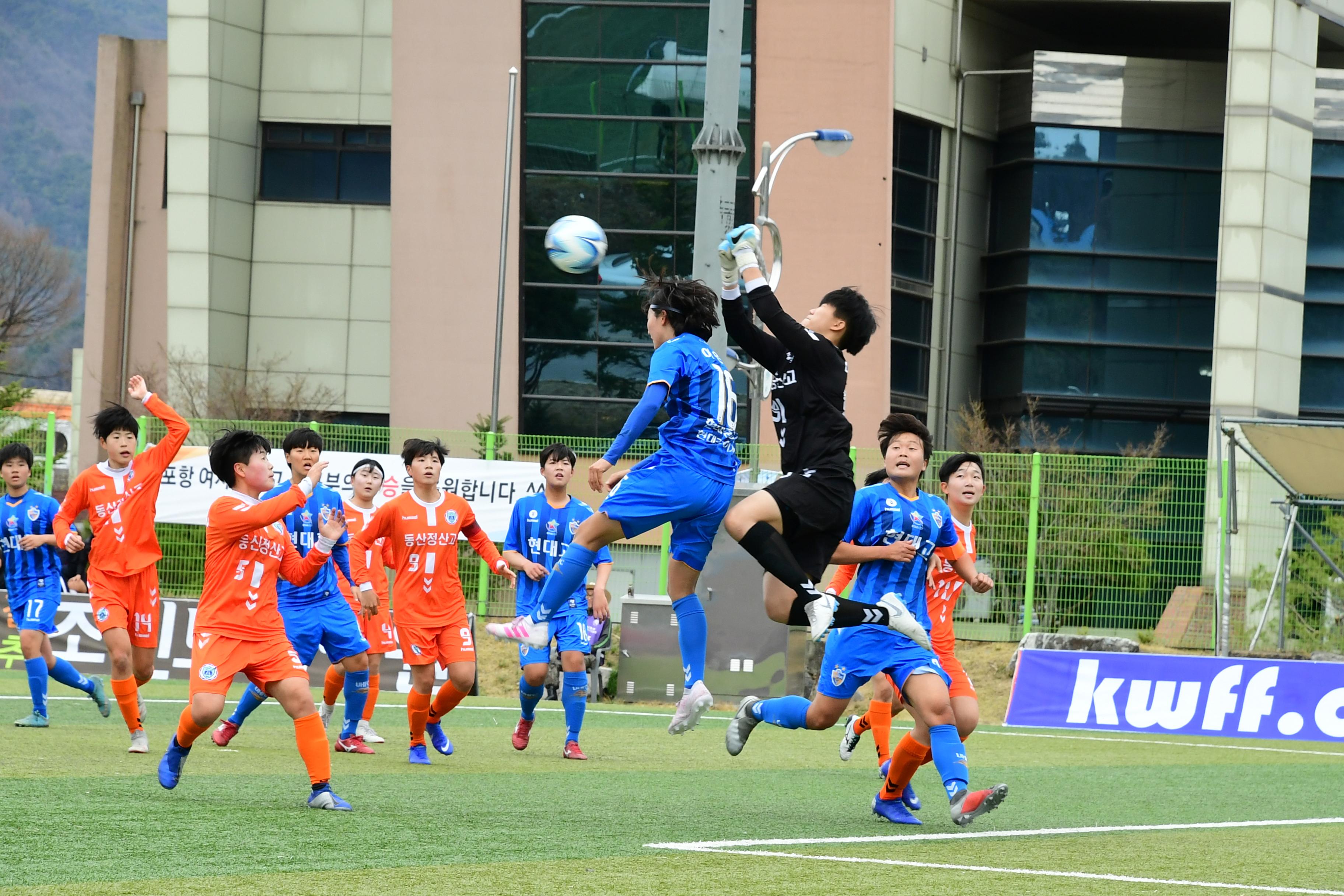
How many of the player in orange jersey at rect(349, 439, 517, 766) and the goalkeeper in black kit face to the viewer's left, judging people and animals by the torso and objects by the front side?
1

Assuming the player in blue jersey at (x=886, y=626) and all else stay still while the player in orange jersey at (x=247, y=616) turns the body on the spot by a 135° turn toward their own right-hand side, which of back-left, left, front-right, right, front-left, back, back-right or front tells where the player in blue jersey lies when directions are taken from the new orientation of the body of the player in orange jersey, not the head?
back

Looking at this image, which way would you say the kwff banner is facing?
toward the camera

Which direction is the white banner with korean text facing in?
toward the camera

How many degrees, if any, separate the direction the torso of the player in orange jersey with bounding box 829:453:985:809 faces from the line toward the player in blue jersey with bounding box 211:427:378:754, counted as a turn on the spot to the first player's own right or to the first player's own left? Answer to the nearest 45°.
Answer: approximately 135° to the first player's own right

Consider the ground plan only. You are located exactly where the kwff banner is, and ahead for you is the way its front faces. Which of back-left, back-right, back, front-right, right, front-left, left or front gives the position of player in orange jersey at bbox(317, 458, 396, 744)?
front-right

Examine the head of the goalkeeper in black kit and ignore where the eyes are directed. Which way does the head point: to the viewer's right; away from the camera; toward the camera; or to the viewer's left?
to the viewer's left

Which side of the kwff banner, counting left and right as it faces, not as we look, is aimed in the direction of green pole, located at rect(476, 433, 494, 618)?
right

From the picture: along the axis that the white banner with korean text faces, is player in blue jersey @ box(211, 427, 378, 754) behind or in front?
in front

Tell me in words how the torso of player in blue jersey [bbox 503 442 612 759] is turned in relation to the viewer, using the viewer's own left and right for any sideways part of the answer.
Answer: facing the viewer

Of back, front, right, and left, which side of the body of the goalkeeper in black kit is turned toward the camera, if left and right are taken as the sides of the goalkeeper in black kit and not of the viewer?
left
